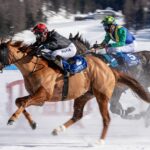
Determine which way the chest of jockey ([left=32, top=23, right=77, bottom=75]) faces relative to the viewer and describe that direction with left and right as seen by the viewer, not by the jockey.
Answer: facing to the left of the viewer

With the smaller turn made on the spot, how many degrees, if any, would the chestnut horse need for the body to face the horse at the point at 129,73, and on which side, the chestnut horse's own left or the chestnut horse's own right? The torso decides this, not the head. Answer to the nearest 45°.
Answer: approximately 135° to the chestnut horse's own right

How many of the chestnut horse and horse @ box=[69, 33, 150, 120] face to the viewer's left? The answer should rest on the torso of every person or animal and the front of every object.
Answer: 2

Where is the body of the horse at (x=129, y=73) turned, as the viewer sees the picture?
to the viewer's left

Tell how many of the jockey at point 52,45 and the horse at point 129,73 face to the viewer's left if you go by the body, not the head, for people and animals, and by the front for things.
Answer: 2

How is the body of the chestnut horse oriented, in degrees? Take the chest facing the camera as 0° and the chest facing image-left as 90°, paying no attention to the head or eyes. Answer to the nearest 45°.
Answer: approximately 90°
